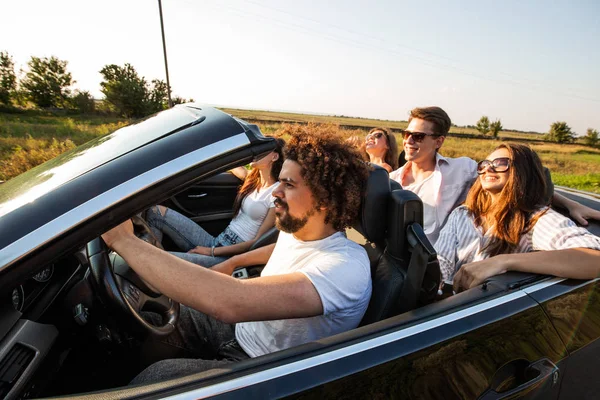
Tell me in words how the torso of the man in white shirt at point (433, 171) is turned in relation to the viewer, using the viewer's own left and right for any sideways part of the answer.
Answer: facing the viewer and to the left of the viewer

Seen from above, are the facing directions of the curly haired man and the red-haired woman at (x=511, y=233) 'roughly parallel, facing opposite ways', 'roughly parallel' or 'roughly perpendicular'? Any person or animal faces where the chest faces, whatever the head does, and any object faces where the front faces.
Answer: roughly parallel

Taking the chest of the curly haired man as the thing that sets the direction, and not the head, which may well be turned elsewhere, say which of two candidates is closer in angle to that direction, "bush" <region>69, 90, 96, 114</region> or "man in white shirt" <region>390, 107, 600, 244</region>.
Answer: the bush

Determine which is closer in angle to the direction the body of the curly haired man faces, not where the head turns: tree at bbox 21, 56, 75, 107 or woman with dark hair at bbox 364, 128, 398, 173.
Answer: the tree

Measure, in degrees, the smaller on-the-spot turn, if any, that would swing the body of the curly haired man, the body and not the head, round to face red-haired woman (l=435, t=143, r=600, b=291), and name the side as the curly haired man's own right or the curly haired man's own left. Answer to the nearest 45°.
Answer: approximately 180°

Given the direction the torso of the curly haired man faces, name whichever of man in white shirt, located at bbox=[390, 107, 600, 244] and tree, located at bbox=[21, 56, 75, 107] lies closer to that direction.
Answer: the tree

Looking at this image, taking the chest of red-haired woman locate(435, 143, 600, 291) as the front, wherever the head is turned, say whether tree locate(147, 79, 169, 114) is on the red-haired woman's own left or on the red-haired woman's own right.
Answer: on the red-haired woman's own right

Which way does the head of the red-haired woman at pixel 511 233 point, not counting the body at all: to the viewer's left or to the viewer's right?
to the viewer's left

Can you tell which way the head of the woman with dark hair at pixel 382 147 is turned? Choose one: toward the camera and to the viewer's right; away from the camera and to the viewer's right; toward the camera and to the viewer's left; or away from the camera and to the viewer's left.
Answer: toward the camera and to the viewer's left

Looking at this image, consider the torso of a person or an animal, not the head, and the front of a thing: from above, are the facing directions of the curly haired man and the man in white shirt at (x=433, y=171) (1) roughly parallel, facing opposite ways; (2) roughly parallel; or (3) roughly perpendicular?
roughly parallel

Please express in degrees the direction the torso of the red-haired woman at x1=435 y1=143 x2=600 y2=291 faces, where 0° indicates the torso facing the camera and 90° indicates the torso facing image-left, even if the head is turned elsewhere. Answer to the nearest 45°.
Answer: approximately 45°

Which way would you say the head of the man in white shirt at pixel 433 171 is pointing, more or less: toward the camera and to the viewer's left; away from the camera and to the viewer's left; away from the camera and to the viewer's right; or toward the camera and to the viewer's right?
toward the camera and to the viewer's left

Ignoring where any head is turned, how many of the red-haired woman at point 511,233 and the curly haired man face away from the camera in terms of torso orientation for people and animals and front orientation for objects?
0

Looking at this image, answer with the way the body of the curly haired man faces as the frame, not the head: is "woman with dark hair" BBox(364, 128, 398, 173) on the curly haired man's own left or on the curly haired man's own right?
on the curly haired man's own right

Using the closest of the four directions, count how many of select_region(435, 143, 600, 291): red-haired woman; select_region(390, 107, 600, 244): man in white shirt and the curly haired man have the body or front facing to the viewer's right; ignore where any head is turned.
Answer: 0

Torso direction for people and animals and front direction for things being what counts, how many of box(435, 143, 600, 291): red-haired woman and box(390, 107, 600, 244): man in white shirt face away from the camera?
0

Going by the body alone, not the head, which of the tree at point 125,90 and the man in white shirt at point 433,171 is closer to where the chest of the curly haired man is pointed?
the tree

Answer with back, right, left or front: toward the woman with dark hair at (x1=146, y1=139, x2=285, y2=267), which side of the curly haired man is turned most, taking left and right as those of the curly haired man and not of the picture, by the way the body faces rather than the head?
right

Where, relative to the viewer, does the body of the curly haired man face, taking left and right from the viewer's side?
facing to the left of the viewer
